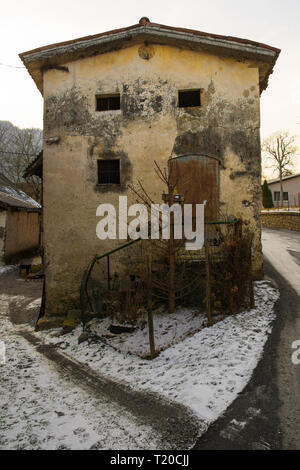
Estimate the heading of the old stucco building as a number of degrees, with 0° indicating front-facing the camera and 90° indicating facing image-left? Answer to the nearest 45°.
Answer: approximately 0°

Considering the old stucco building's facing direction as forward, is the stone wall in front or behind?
behind

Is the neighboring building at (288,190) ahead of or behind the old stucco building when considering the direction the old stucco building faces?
behind
